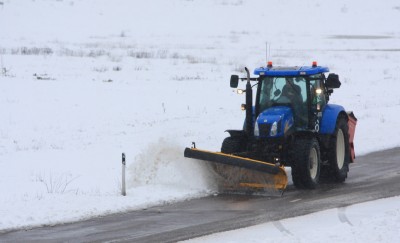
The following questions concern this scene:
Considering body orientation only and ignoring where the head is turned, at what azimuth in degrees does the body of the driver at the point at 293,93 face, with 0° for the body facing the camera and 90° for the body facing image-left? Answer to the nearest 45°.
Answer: approximately 45°

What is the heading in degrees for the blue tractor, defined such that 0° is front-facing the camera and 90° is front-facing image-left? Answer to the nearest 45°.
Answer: approximately 45°
